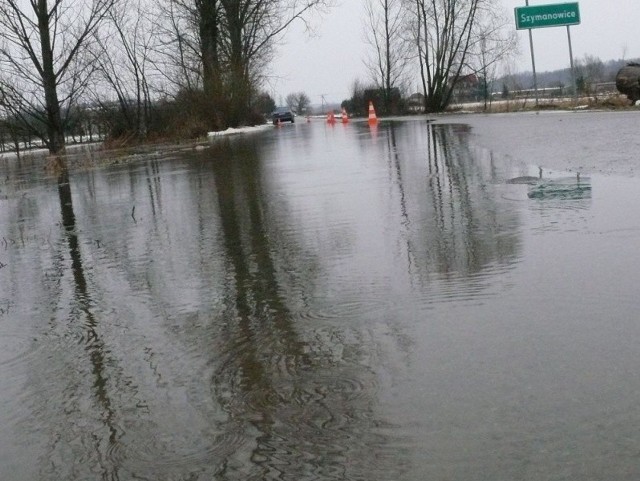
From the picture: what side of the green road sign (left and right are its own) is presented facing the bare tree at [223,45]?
right

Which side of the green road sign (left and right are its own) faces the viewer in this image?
front
